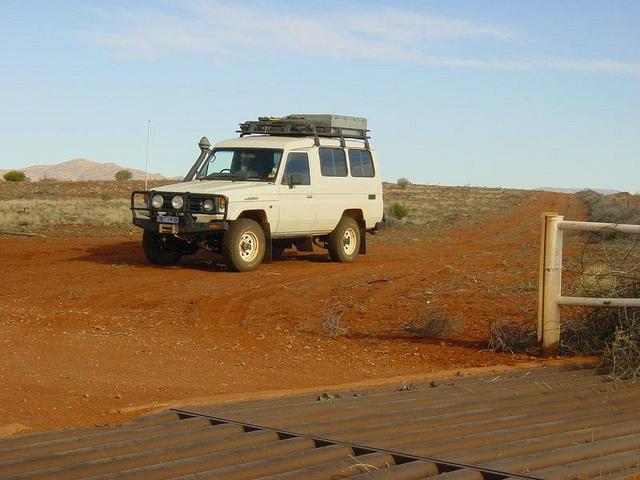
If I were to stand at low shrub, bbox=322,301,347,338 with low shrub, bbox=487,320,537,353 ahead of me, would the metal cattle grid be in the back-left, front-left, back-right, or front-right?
front-right

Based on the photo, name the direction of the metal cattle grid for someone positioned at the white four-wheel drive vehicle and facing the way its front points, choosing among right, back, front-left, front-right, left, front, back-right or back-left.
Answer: front-left

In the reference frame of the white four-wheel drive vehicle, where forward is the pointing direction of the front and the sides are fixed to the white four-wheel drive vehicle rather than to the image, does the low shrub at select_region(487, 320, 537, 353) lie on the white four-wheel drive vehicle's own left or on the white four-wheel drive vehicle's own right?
on the white four-wheel drive vehicle's own left

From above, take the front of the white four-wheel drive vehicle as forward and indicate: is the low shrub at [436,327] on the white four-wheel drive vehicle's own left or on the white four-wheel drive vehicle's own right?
on the white four-wheel drive vehicle's own left

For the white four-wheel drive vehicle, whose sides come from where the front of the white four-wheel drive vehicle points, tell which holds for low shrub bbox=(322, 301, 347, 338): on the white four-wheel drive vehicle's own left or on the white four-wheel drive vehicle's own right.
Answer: on the white four-wheel drive vehicle's own left

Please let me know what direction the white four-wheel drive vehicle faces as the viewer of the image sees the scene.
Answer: facing the viewer and to the left of the viewer
